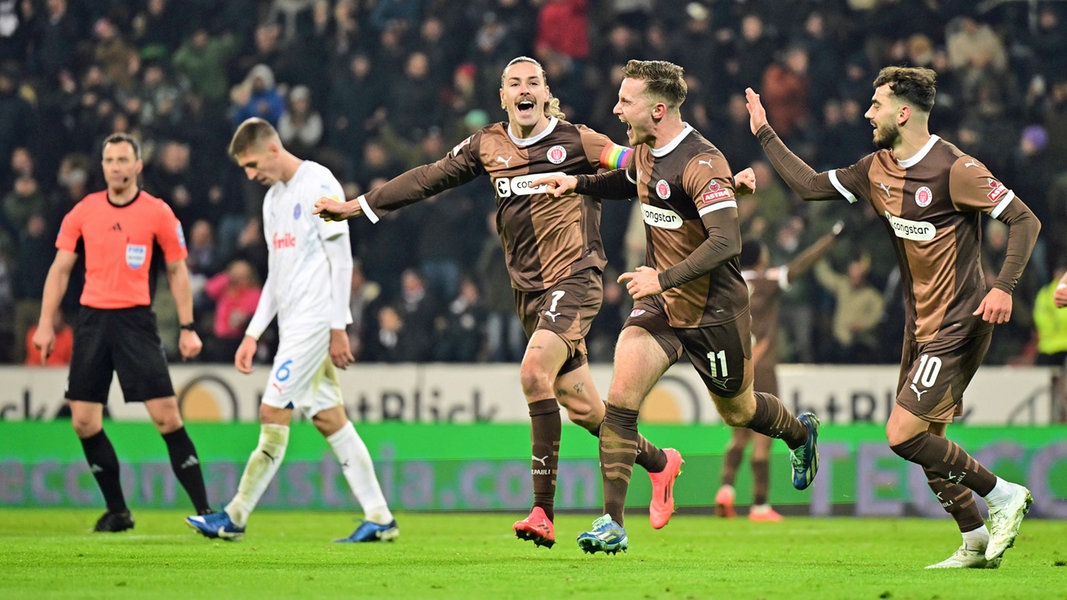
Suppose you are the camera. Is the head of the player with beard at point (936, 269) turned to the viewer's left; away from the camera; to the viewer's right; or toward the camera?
to the viewer's left

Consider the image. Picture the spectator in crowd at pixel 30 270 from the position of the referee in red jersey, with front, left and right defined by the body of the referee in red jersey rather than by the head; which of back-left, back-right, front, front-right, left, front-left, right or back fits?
back

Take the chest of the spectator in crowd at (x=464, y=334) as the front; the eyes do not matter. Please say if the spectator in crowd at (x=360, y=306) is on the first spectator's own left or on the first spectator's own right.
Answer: on the first spectator's own right

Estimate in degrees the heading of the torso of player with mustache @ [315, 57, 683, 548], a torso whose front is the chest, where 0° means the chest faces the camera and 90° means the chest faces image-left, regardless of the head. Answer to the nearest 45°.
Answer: approximately 0°

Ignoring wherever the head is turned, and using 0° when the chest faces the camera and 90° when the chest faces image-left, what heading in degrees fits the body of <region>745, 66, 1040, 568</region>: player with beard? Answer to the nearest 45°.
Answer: approximately 45°

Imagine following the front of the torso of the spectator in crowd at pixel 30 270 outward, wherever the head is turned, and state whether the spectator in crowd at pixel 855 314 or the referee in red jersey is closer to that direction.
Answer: the referee in red jersey

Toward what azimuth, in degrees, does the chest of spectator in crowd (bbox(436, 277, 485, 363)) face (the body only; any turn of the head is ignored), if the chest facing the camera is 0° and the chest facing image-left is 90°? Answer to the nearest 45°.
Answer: approximately 0°

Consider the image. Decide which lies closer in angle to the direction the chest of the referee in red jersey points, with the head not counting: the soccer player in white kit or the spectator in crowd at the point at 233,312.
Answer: the soccer player in white kit

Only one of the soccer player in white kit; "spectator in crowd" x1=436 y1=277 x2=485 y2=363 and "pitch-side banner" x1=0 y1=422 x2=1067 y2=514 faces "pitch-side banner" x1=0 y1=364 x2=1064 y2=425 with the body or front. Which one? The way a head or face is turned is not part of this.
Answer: the spectator in crowd
